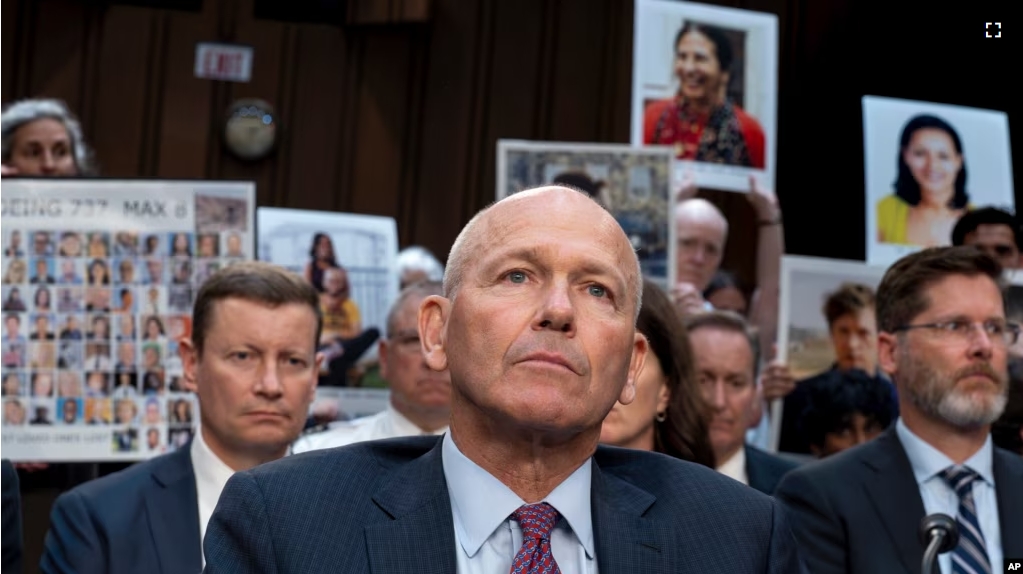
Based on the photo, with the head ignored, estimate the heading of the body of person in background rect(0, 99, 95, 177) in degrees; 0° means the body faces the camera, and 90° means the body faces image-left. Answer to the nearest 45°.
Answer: approximately 0°

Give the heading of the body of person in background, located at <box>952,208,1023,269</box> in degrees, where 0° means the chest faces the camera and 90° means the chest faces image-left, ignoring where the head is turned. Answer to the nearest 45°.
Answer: approximately 0°
